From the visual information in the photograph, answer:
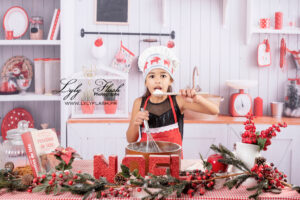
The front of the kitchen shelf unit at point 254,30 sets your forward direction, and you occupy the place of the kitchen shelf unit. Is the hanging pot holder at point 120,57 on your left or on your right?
on your right

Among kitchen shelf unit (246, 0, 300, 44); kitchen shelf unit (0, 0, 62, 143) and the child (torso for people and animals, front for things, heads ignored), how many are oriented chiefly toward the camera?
3

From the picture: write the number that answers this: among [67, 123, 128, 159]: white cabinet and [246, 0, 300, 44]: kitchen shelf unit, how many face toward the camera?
2

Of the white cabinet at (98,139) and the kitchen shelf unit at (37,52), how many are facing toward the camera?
2

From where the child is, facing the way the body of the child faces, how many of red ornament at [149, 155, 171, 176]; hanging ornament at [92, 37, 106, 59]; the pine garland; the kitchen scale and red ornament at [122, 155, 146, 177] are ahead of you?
3

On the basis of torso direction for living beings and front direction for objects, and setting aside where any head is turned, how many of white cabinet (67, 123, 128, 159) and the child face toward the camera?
2

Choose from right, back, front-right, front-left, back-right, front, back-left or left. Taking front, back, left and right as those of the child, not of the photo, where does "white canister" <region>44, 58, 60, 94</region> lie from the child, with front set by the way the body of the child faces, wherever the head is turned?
back-right

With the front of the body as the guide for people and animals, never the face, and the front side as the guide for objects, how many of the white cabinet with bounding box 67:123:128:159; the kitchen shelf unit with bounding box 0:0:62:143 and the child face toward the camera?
3

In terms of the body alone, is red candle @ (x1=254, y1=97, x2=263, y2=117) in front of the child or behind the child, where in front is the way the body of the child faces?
behind
